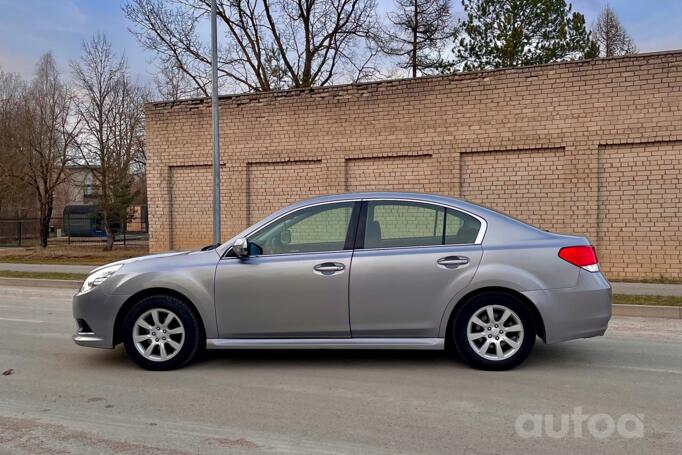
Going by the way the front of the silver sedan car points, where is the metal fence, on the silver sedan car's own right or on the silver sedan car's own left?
on the silver sedan car's own right

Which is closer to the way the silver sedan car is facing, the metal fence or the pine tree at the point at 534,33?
the metal fence

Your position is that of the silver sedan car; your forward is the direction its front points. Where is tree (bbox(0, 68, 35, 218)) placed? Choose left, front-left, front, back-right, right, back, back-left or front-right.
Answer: front-right

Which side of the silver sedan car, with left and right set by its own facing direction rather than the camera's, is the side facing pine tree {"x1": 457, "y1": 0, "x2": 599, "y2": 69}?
right

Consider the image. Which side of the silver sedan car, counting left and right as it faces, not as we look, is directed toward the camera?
left

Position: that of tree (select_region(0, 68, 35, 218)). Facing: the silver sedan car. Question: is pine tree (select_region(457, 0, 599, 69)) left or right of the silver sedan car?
left

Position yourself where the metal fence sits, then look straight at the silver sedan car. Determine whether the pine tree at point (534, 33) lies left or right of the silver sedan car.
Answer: left
